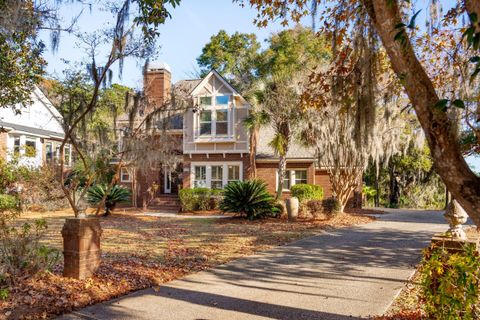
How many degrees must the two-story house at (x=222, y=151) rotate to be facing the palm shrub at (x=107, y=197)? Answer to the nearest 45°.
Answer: approximately 45° to its right

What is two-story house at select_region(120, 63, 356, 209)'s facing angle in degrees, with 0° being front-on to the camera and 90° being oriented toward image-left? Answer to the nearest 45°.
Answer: approximately 0°

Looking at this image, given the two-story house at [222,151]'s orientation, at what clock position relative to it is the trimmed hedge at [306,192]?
The trimmed hedge is roughly at 10 o'clock from the two-story house.

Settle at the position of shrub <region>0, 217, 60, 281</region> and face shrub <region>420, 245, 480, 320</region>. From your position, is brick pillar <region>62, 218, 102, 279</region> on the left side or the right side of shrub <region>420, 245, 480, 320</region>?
left

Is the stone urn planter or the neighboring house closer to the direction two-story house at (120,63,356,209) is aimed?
the stone urn planter

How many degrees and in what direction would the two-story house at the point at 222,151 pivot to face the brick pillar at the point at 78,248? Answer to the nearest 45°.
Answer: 0° — it already faces it

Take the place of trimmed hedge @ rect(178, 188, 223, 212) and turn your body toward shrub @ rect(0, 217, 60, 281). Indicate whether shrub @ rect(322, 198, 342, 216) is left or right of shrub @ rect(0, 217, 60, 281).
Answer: left
